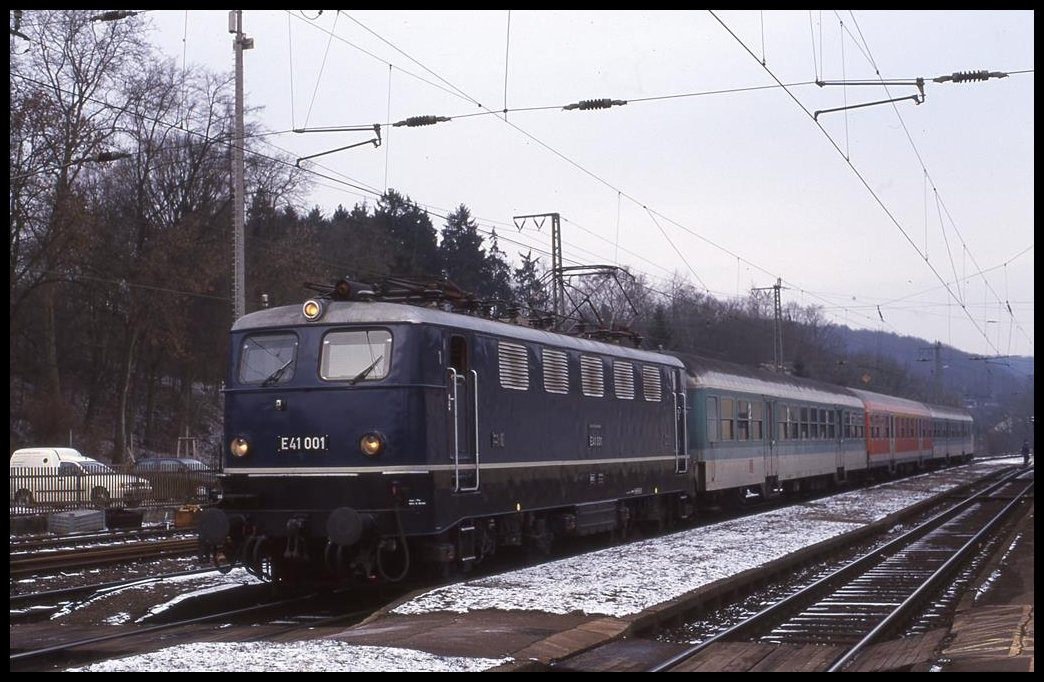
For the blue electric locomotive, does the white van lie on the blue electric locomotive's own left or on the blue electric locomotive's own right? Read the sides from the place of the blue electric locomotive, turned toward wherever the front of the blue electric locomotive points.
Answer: on the blue electric locomotive's own right

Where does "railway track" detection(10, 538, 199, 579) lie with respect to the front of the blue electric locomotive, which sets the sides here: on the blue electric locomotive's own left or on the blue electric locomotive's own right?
on the blue electric locomotive's own right

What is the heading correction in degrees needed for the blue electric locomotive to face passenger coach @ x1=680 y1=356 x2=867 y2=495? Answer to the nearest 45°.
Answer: approximately 180°

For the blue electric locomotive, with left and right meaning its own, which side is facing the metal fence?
right

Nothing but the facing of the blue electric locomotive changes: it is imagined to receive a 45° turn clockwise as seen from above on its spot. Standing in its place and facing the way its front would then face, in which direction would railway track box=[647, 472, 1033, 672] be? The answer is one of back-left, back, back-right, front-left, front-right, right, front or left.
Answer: back

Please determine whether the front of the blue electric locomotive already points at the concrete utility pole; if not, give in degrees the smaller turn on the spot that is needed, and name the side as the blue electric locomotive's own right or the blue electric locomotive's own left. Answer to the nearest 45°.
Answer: approximately 135° to the blue electric locomotive's own right

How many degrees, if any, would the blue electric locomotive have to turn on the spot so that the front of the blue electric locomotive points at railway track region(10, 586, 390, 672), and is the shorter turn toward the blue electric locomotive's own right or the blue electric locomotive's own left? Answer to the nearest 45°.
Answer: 0° — it already faces it

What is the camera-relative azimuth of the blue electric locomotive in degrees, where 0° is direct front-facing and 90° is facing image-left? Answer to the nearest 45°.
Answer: approximately 45°

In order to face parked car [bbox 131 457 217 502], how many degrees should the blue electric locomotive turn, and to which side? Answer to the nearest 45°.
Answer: approximately 135° to its right
